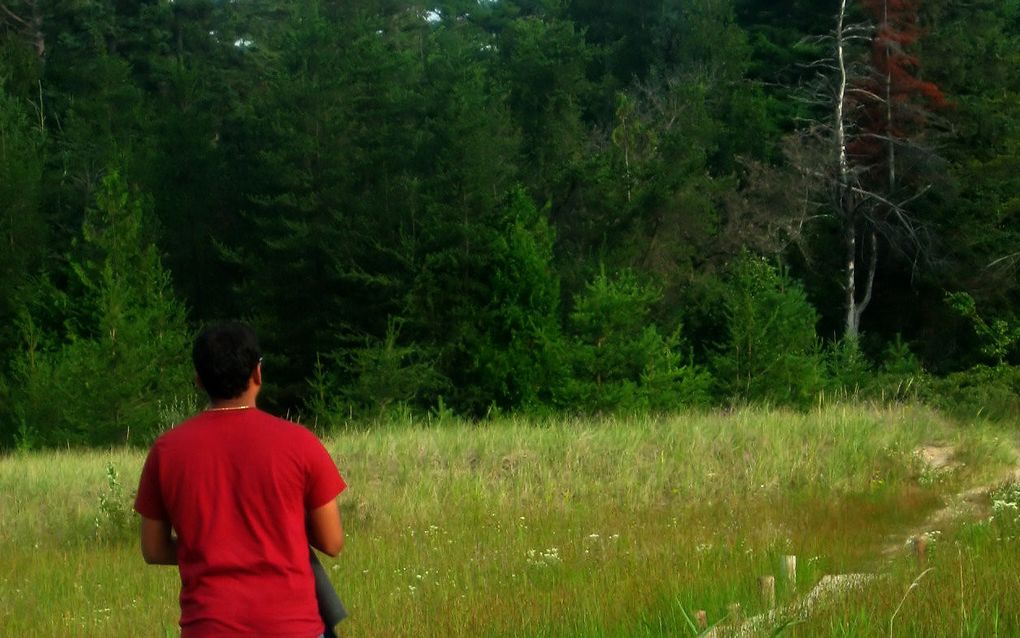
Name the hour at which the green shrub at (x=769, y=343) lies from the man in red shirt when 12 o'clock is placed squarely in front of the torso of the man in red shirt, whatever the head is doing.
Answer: The green shrub is roughly at 1 o'clock from the man in red shirt.

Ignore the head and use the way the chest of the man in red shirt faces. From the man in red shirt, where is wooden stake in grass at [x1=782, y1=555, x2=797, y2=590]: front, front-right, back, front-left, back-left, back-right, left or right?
front-right

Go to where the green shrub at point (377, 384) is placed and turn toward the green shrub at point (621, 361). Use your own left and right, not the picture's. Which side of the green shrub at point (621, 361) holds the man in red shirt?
right

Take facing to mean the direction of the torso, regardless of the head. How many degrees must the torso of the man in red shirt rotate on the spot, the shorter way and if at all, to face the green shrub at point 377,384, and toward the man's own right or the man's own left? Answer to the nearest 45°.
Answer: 0° — they already face it

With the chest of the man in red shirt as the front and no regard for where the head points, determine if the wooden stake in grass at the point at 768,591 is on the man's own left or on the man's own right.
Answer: on the man's own right

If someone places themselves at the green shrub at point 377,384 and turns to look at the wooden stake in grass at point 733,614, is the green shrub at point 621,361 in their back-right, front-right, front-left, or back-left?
front-left

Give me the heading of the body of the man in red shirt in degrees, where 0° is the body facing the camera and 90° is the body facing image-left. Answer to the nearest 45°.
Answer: approximately 180°

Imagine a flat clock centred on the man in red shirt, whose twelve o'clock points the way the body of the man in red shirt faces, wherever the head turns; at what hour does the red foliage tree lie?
The red foliage tree is roughly at 1 o'clock from the man in red shirt.

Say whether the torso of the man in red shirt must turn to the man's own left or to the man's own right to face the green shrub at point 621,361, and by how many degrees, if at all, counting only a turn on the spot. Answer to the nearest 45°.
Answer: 0° — they already face it

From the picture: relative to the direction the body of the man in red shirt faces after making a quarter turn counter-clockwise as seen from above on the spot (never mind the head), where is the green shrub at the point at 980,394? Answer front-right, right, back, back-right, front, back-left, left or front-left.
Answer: back-right

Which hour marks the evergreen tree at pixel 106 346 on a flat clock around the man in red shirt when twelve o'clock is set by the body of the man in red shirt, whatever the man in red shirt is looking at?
The evergreen tree is roughly at 12 o'clock from the man in red shirt.

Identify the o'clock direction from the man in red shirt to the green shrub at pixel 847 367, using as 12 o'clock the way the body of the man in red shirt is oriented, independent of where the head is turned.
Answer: The green shrub is roughly at 1 o'clock from the man in red shirt.
